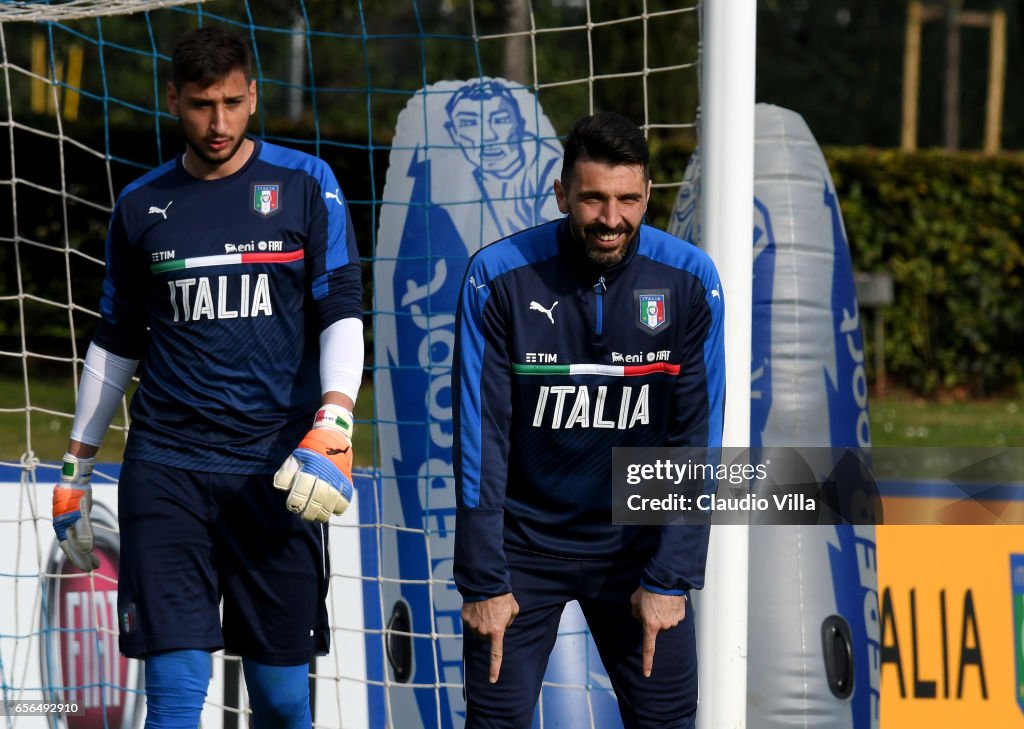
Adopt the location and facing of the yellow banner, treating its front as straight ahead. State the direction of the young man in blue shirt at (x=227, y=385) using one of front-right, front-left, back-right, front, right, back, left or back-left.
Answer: front-right

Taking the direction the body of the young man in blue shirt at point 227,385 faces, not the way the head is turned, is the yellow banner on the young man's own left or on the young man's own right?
on the young man's own left

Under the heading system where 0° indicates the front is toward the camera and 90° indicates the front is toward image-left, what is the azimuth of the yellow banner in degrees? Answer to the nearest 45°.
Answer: approximately 0°

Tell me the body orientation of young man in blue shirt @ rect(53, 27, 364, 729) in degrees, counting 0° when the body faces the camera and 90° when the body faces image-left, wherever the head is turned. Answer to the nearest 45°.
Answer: approximately 0°

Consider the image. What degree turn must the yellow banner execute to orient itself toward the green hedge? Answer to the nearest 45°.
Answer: approximately 180°

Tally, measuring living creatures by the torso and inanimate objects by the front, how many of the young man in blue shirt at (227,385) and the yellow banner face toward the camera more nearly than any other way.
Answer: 2

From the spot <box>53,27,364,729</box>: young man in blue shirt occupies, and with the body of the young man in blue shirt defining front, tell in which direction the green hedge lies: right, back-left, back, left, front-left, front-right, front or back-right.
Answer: back-left

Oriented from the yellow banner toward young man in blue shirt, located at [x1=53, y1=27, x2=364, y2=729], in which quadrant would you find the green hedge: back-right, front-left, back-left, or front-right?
back-right

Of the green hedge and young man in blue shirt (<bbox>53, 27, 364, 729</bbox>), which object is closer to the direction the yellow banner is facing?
the young man in blue shirt
